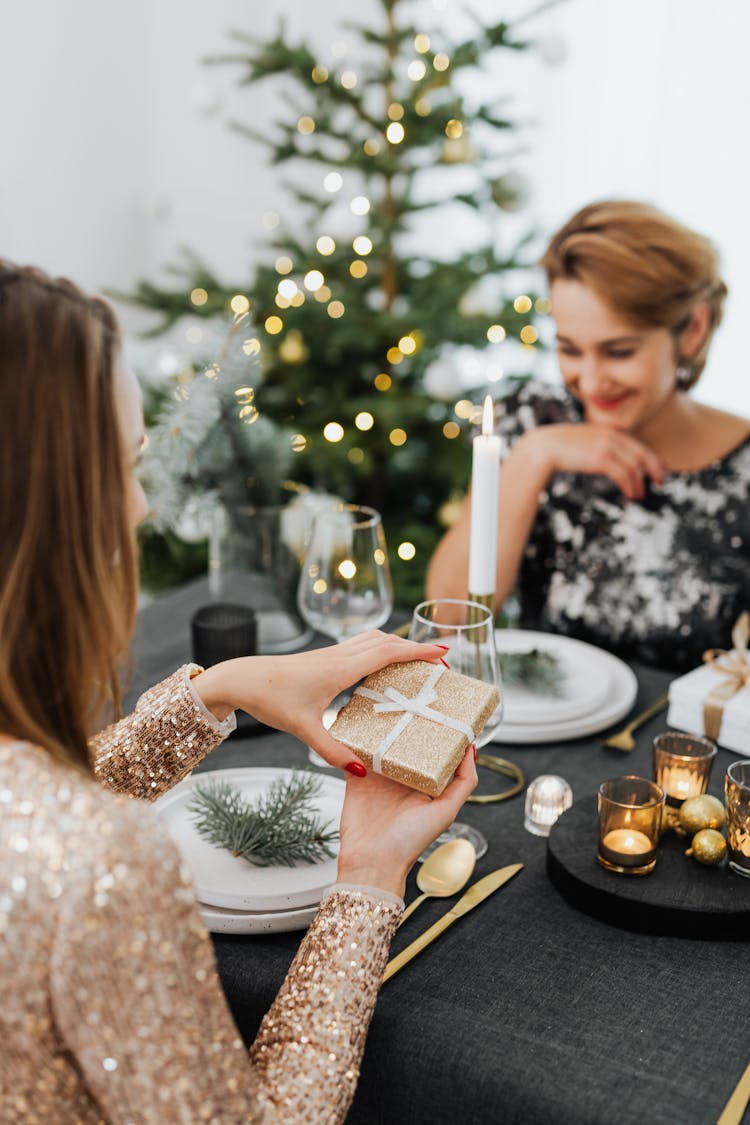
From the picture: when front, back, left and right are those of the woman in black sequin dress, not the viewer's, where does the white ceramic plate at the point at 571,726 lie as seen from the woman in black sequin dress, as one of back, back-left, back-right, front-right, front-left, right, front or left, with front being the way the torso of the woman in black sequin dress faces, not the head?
front-left

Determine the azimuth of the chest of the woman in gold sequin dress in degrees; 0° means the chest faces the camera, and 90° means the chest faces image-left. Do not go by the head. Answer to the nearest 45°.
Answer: approximately 225°

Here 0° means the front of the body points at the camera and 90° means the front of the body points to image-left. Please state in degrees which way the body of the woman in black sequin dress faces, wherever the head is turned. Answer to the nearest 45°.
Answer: approximately 45°

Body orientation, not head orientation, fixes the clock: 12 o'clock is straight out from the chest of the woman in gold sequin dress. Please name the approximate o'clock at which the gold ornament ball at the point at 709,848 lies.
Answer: The gold ornament ball is roughly at 1 o'clock from the woman in gold sequin dress.

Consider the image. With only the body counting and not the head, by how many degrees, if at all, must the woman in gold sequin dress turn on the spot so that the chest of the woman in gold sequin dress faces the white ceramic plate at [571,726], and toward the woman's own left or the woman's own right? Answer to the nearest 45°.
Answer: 0° — they already face it

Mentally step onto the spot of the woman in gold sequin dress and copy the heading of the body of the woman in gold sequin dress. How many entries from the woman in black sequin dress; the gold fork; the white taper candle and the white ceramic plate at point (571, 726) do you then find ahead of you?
4

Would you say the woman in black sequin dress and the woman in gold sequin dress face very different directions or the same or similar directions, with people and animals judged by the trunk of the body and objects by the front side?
very different directions

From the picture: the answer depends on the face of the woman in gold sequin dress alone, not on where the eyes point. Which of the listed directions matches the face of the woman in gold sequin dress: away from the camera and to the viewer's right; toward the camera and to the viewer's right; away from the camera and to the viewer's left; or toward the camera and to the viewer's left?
away from the camera and to the viewer's right

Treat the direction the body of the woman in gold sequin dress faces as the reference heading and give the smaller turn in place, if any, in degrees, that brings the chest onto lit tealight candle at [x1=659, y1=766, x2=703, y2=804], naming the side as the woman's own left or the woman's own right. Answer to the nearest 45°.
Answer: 0° — they already face it

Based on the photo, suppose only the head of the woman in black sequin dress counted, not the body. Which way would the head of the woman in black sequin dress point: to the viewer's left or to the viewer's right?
to the viewer's left
